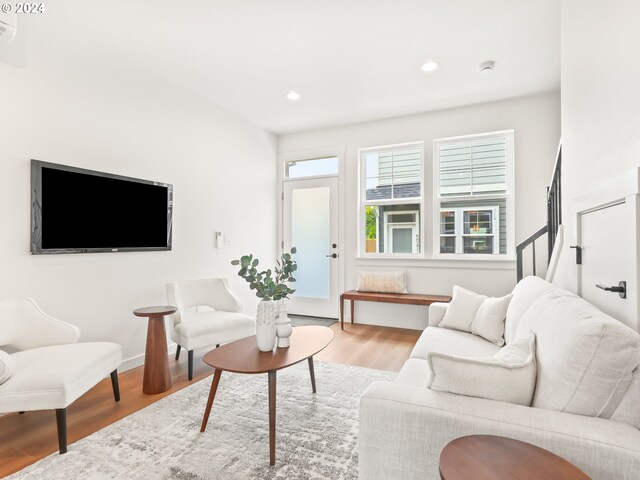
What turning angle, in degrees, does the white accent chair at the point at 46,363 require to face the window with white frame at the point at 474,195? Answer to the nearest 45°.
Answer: approximately 45° to its left

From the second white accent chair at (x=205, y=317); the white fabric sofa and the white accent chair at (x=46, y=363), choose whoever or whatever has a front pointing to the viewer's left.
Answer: the white fabric sofa

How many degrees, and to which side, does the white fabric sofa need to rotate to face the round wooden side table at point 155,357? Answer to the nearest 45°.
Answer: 0° — it already faces it

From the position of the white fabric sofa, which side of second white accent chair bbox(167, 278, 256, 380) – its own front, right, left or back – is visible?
front

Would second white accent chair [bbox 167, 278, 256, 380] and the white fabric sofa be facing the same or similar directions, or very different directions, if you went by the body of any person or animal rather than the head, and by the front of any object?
very different directions

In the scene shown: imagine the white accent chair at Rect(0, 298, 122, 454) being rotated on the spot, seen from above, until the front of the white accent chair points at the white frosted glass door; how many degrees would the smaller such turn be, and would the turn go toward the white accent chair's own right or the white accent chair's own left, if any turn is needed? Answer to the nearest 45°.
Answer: approximately 90° to the white accent chair's own left

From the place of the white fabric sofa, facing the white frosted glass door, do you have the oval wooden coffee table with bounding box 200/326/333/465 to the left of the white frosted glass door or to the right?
left

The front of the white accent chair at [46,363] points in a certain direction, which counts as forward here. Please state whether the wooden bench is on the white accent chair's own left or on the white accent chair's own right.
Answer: on the white accent chair's own left

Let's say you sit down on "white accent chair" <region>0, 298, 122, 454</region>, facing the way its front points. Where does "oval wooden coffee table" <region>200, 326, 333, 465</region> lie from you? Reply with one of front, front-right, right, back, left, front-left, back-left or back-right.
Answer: front

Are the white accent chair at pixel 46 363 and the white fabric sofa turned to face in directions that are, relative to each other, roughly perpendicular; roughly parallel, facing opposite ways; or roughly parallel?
roughly parallel, facing opposite ways

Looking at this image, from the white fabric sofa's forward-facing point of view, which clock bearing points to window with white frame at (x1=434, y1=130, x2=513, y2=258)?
The window with white frame is roughly at 3 o'clock from the white fabric sofa.

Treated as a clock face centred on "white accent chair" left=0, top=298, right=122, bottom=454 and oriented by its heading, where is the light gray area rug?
The light gray area rug is roughly at 12 o'clock from the white accent chair.

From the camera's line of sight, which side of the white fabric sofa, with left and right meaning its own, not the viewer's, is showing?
left

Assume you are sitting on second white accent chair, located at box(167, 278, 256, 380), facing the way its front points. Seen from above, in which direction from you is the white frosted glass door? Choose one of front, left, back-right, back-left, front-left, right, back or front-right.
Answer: left

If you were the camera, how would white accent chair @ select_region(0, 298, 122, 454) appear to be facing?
facing the viewer and to the right of the viewer

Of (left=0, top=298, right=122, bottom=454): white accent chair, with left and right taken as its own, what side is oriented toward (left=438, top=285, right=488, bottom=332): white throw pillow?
front

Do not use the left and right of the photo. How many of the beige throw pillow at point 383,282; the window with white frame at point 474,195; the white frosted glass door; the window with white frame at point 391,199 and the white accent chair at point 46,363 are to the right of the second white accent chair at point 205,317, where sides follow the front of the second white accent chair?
1
